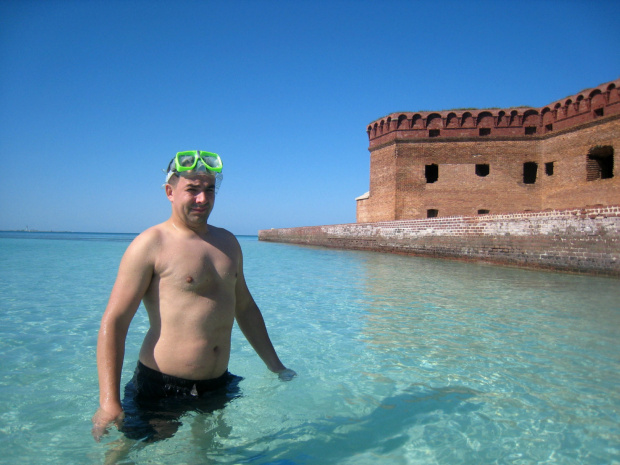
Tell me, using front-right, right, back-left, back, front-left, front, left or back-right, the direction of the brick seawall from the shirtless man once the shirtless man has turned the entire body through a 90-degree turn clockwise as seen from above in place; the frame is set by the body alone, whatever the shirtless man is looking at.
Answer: back

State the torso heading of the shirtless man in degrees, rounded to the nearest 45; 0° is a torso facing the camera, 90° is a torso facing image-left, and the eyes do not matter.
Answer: approximately 315°

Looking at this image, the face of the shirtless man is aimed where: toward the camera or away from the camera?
toward the camera
